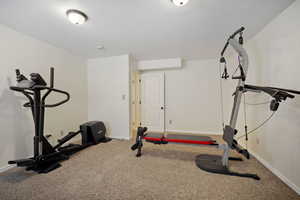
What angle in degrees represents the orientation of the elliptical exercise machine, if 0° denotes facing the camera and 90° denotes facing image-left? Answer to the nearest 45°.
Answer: approximately 45°

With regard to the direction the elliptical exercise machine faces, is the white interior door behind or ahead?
behind
